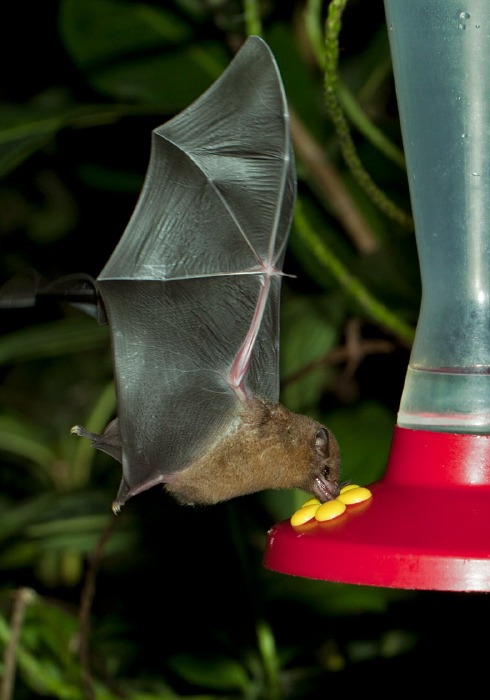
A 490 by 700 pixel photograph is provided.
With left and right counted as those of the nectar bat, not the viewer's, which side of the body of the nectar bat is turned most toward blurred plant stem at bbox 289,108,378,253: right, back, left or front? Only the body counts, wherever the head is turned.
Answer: left

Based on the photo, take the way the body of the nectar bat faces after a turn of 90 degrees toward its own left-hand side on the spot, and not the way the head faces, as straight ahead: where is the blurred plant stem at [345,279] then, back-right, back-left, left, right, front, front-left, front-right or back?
front-right

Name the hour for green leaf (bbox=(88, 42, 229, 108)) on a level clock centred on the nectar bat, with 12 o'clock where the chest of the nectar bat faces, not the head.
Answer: The green leaf is roughly at 9 o'clock from the nectar bat.

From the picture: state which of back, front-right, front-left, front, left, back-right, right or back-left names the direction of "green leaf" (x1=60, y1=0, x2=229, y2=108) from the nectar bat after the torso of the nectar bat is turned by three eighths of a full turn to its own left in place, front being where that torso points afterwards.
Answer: front-right

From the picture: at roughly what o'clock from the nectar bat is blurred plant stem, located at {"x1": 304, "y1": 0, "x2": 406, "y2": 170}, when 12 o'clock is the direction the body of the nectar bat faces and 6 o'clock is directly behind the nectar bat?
The blurred plant stem is roughly at 10 o'clock from the nectar bat.

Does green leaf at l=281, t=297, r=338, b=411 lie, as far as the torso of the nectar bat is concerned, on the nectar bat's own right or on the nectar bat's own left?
on the nectar bat's own left

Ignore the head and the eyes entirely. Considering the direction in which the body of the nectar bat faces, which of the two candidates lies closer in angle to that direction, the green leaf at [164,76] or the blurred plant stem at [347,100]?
the blurred plant stem

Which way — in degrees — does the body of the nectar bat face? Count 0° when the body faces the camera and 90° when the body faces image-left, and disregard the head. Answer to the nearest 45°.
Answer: approximately 270°

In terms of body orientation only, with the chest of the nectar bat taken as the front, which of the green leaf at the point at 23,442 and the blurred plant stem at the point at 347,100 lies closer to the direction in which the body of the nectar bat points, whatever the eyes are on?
the blurred plant stem
